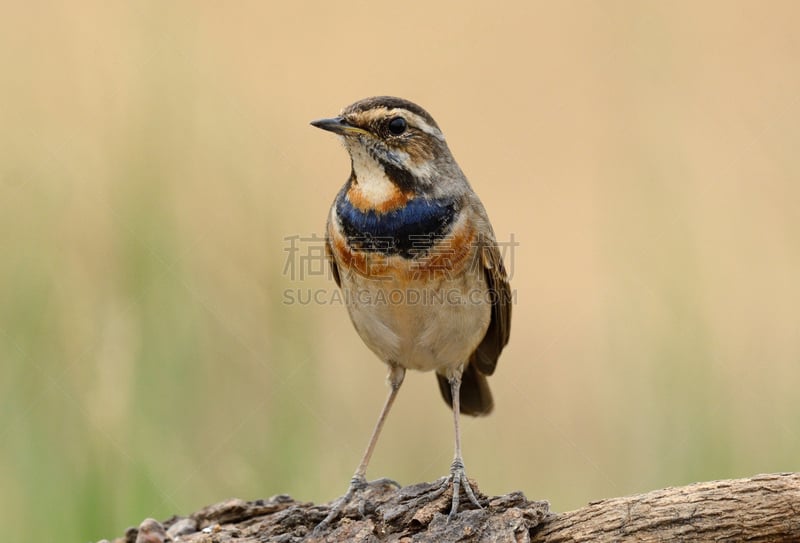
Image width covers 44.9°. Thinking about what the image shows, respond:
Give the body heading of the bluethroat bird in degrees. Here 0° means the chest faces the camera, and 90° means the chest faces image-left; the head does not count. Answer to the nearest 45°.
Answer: approximately 45°
